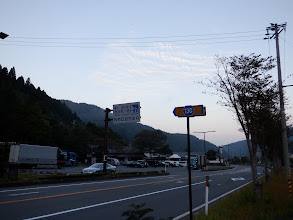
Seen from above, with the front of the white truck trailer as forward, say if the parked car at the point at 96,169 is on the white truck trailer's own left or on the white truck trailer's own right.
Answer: on the white truck trailer's own right

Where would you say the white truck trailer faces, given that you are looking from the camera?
facing away from the viewer and to the right of the viewer
